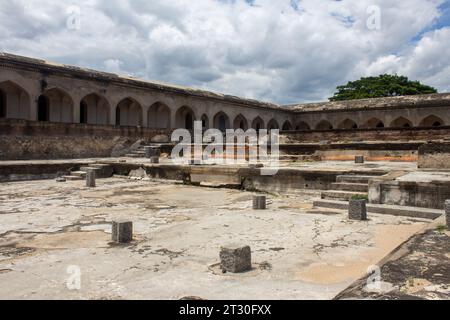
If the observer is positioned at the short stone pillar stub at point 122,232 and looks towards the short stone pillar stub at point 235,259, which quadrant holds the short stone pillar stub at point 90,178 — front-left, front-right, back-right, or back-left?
back-left

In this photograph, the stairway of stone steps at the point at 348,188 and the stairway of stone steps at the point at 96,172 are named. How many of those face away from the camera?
0

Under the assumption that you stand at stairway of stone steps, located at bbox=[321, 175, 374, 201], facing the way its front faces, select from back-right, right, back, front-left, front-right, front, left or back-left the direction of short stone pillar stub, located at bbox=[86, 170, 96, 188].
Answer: front-right

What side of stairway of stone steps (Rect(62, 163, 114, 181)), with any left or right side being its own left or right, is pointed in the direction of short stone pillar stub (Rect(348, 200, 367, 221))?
left

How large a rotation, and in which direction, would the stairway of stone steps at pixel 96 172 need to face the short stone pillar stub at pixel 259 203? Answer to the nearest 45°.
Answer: approximately 45° to its left

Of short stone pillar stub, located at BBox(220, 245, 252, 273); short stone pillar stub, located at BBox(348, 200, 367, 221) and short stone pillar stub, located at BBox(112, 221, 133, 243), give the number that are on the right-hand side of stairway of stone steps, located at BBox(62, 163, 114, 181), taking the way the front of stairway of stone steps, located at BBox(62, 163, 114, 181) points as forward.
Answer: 0

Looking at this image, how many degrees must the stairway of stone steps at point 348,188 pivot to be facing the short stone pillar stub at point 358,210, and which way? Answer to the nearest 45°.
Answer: approximately 45° to its left

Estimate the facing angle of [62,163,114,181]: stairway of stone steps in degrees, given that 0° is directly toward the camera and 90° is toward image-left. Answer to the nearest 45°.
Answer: approximately 45°

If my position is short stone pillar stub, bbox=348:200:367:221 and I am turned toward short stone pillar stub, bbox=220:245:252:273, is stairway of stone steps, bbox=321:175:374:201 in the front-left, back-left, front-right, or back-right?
back-right

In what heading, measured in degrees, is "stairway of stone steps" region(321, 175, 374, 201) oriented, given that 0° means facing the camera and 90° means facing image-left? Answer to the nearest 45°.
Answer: approximately 45°

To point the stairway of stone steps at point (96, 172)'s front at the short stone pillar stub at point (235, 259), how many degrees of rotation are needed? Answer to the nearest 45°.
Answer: approximately 45° to its left
